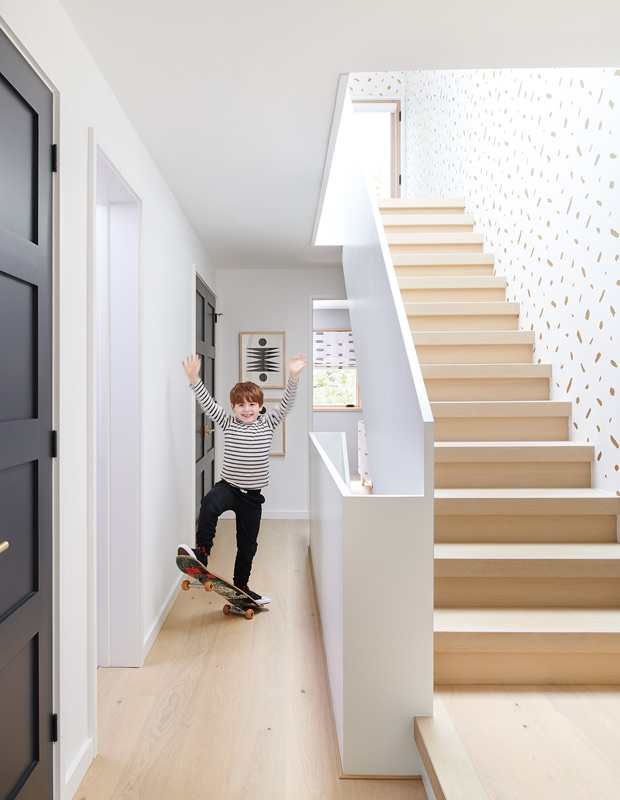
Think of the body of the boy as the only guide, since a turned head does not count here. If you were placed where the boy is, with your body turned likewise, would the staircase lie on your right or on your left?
on your left

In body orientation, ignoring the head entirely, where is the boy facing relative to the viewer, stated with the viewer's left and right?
facing the viewer

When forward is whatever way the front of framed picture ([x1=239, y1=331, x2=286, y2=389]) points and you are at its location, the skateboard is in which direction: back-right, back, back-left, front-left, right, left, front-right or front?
front

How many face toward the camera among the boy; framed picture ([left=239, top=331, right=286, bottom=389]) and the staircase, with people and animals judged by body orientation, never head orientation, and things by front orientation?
3

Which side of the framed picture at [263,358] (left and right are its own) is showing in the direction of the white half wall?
front

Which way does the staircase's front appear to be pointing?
toward the camera

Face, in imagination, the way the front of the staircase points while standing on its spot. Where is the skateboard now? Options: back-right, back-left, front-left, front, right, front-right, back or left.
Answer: right

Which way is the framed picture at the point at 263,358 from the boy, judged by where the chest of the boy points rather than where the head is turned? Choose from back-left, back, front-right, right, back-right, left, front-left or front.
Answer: back

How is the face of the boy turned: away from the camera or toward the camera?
toward the camera

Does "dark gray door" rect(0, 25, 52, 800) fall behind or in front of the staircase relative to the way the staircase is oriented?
in front

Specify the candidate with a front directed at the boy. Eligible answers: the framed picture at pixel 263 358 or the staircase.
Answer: the framed picture
